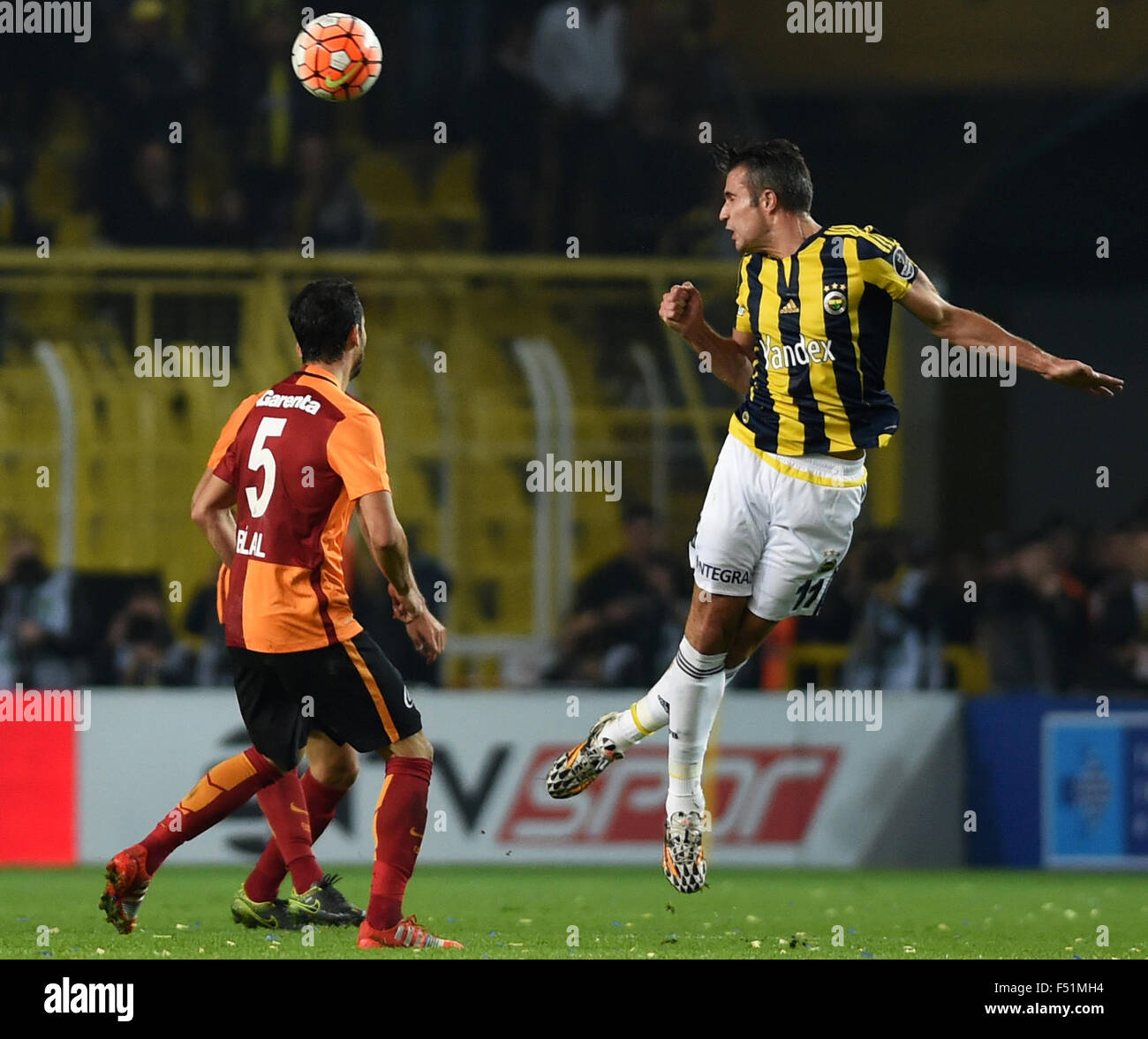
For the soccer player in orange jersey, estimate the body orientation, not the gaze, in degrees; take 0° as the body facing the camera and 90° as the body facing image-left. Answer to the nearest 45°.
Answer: approximately 225°

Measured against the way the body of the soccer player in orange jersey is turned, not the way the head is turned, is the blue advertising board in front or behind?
in front

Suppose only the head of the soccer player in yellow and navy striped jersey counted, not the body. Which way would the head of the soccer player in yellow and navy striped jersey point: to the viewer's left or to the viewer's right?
to the viewer's left

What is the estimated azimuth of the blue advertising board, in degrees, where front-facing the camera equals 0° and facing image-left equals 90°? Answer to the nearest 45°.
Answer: approximately 0°

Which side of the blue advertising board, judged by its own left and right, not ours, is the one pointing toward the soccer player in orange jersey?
front

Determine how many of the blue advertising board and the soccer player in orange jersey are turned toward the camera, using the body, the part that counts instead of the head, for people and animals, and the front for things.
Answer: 1

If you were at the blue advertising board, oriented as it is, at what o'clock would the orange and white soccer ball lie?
The orange and white soccer ball is roughly at 1 o'clock from the blue advertising board.

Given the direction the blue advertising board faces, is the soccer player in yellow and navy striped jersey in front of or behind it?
in front

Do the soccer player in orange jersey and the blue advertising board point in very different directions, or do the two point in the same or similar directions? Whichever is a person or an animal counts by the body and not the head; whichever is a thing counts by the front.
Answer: very different directions

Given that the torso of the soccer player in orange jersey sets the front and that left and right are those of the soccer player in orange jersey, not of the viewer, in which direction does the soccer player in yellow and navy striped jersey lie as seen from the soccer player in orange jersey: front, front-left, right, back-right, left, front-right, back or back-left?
front-right
